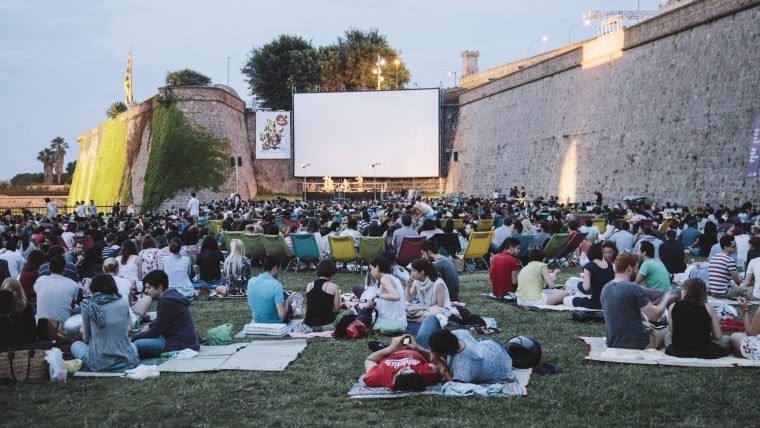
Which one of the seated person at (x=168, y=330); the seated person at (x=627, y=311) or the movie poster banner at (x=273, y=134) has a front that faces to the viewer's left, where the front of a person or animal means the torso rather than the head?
the seated person at (x=168, y=330)

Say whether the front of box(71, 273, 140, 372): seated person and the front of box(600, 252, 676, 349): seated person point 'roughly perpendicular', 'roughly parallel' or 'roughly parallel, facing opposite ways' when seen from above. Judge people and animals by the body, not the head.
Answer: roughly perpendicular

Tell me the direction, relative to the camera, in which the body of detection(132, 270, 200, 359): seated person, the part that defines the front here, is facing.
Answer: to the viewer's left

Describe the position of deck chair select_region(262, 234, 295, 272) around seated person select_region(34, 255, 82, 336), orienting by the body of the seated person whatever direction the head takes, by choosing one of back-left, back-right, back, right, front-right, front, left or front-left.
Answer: front-right

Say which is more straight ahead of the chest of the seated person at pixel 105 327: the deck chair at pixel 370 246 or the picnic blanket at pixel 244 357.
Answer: the deck chair

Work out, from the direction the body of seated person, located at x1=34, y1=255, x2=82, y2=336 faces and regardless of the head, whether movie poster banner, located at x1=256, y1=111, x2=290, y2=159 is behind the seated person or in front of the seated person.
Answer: in front

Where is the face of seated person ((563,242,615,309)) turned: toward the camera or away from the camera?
away from the camera

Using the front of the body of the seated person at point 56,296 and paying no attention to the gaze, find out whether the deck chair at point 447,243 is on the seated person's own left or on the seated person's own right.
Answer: on the seated person's own right

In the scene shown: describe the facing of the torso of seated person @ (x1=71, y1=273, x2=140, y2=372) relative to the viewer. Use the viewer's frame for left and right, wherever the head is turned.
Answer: facing away from the viewer

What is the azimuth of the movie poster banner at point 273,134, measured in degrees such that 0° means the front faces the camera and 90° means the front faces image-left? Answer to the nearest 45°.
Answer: approximately 0°

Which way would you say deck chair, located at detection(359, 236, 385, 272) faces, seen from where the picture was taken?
facing away from the viewer

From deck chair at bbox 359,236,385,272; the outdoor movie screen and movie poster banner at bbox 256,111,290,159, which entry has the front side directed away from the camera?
the deck chair

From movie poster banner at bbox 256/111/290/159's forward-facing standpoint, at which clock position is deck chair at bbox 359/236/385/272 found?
The deck chair is roughly at 12 o'clock from the movie poster banner.
